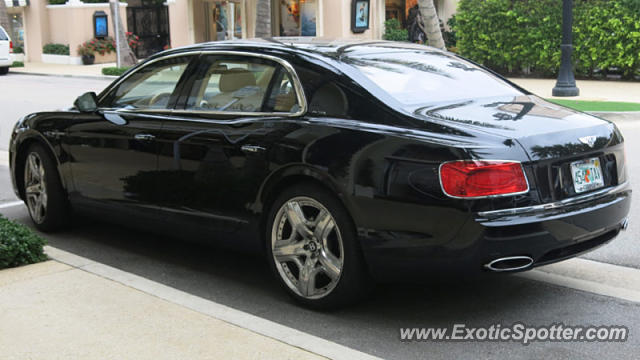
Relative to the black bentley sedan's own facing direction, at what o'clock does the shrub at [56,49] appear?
The shrub is roughly at 1 o'clock from the black bentley sedan.

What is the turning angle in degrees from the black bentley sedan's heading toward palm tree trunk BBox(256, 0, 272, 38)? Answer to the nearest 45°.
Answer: approximately 45° to its right

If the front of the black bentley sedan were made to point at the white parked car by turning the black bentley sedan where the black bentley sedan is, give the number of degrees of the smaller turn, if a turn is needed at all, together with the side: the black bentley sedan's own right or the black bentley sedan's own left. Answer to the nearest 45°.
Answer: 0° — it already faces it

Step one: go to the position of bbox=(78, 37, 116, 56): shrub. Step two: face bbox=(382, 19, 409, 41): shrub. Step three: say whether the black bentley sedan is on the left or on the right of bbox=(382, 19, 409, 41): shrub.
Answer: right

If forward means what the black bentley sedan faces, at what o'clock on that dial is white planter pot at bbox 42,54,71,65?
The white planter pot is roughly at 1 o'clock from the black bentley sedan.

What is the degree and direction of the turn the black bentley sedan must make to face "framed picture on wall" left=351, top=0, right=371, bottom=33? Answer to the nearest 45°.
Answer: approximately 45° to its right

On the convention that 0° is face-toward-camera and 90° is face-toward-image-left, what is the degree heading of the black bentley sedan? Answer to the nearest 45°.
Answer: approximately 135°

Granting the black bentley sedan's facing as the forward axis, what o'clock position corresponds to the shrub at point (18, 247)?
The shrub is roughly at 11 o'clock from the black bentley sedan.

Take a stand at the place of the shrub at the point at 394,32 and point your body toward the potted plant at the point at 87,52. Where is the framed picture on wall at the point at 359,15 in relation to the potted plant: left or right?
left

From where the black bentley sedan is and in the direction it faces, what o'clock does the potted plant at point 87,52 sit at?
The potted plant is roughly at 1 o'clock from the black bentley sedan.
